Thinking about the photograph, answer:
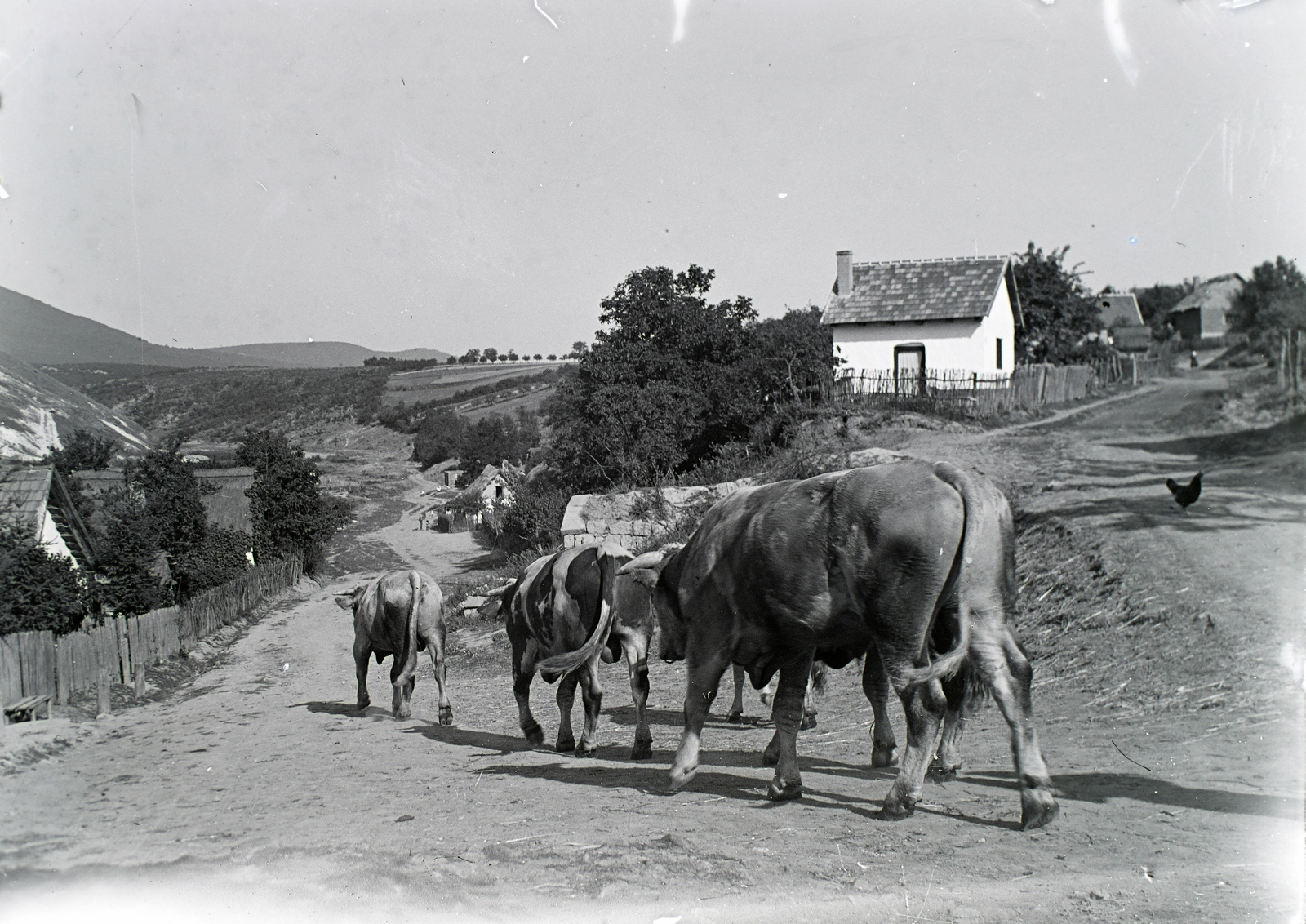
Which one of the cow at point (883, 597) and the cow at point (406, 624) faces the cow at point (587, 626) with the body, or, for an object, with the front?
the cow at point (883, 597)

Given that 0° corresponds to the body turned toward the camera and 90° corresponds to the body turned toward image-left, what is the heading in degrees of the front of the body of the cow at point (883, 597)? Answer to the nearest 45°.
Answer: approximately 135°

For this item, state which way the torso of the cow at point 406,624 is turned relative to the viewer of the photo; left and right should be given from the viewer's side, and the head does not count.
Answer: facing away from the viewer and to the left of the viewer
